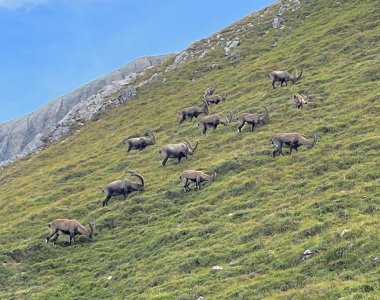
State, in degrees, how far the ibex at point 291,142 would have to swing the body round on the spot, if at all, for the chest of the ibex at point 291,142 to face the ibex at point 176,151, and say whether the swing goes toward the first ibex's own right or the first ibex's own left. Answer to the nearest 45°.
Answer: approximately 135° to the first ibex's own left

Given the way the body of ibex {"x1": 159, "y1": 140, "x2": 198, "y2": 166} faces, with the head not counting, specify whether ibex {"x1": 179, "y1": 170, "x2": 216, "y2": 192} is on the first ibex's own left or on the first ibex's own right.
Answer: on the first ibex's own right

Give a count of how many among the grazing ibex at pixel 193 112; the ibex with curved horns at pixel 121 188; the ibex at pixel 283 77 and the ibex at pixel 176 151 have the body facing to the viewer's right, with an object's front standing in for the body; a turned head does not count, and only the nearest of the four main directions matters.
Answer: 4

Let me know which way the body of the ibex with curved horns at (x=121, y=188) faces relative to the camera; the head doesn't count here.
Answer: to the viewer's right

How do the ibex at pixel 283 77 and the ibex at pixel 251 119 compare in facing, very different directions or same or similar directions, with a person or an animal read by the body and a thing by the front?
same or similar directions

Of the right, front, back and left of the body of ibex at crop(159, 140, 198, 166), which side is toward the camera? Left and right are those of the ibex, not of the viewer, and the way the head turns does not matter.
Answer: right

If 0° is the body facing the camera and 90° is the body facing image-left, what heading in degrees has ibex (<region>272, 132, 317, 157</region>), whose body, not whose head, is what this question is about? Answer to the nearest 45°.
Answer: approximately 270°

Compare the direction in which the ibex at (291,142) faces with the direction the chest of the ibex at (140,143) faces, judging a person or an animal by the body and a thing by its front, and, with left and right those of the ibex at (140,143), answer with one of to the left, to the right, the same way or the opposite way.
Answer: the same way

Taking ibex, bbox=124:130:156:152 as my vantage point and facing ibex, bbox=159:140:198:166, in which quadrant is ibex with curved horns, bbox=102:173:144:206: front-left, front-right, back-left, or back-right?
front-right

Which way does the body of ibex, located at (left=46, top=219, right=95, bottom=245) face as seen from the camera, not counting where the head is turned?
to the viewer's right

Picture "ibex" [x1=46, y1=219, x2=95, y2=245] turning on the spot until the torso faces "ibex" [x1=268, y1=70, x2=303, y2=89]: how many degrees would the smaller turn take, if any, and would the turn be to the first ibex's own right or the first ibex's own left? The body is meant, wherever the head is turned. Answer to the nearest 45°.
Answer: approximately 45° to the first ibex's own left

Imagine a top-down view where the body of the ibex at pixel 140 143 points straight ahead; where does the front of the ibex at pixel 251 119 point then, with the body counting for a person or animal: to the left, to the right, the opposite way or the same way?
the same way

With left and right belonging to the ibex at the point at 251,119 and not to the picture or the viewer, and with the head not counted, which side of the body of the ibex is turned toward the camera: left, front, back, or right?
right

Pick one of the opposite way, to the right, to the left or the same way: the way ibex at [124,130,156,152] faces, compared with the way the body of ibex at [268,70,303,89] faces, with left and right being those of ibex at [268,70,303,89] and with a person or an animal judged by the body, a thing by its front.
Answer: the same way

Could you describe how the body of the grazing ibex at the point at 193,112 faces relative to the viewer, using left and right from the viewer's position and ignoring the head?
facing to the right of the viewer

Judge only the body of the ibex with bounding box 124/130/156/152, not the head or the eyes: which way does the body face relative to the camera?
to the viewer's right

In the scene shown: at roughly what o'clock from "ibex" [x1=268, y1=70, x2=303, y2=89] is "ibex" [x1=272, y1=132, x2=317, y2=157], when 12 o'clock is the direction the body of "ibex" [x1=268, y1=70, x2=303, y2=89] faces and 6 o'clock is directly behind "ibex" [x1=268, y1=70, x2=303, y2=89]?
"ibex" [x1=272, y1=132, x2=317, y2=157] is roughly at 3 o'clock from "ibex" [x1=268, y1=70, x2=303, y2=89].

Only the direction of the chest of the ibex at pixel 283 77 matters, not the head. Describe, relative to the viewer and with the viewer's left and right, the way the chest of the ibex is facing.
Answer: facing to the right of the viewer

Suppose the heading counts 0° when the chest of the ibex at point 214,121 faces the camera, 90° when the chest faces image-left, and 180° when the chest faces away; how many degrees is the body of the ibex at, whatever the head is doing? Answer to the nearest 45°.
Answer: approximately 270°
